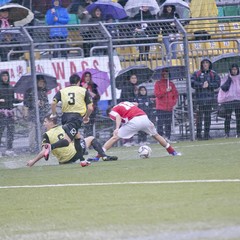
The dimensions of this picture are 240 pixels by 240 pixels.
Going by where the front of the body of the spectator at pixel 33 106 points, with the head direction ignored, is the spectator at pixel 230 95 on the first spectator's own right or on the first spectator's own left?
on the first spectator's own left

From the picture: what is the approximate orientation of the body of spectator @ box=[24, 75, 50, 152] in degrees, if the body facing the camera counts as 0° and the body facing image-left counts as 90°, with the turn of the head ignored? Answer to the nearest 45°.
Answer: approximately 0°

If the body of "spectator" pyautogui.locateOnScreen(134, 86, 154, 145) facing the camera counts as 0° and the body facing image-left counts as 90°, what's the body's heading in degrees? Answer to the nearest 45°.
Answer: approximately 0°

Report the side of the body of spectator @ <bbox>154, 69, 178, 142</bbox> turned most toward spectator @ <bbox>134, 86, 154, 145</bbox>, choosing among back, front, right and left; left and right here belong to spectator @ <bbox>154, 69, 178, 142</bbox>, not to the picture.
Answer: right

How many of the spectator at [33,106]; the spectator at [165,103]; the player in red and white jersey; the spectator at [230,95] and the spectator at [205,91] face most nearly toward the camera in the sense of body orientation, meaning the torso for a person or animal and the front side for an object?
4
